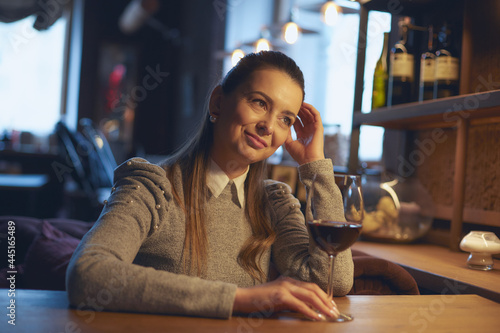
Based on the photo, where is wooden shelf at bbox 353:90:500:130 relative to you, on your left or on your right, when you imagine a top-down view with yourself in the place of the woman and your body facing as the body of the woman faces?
on your left

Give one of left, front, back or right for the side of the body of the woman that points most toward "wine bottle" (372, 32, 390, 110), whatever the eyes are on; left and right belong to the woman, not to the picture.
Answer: left

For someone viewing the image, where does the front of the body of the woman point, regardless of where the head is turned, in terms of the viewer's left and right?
facing the viewer and to the right of the viewer

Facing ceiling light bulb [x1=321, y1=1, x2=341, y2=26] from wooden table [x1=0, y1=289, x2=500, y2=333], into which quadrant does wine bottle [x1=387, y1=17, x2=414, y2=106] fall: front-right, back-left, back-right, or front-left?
front-right

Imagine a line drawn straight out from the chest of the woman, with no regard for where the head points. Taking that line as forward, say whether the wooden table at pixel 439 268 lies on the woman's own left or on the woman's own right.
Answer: on the woman's own left

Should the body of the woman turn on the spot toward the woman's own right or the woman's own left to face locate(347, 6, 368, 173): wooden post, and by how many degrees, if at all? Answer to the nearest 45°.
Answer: approximately 90° to the woman's own left

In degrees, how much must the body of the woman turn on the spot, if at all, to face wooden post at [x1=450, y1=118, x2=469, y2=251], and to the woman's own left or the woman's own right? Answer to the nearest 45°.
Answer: approximately 90° to the woman's own left

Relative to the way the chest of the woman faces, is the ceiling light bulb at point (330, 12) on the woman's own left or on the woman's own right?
on the woman's own left

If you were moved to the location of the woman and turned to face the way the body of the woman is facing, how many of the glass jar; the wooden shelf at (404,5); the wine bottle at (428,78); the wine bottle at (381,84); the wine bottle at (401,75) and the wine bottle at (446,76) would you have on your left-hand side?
6

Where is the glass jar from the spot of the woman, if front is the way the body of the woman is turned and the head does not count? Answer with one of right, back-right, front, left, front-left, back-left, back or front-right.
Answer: left

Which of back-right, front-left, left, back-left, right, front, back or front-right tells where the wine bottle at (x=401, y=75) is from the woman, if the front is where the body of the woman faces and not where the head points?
left

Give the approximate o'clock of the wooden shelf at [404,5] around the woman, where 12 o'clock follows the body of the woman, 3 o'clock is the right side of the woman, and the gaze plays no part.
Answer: The wooden shelf is roughly at 9 o'clock from the woman.

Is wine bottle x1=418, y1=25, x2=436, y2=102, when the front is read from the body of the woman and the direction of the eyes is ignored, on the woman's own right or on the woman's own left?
on the woman's own left

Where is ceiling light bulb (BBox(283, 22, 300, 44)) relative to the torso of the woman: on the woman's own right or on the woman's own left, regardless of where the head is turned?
on the woman's own left
